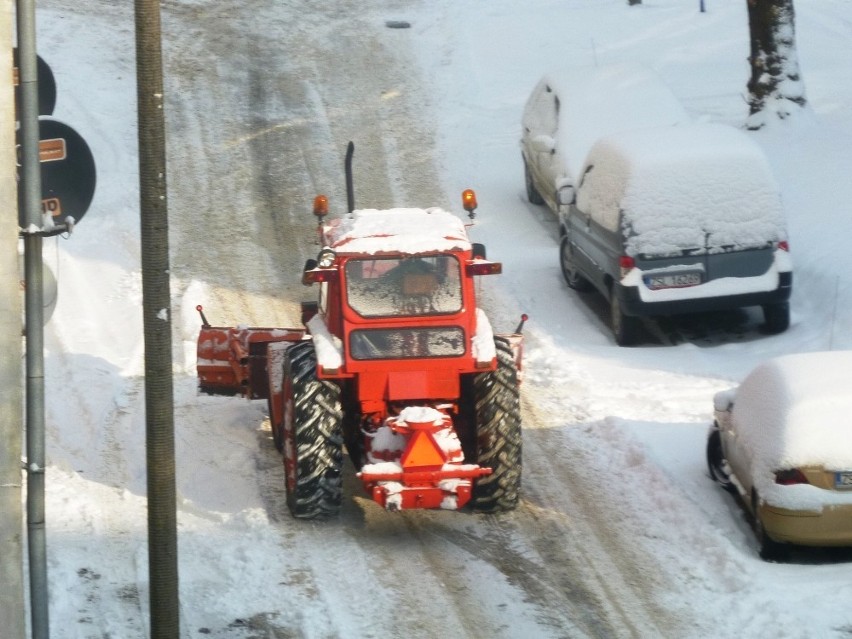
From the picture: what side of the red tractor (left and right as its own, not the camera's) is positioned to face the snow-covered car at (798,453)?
right

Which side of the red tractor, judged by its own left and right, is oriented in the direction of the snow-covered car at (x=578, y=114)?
front

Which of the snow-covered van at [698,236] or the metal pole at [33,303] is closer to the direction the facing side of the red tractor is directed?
the snow-covered van

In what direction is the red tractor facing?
away from the camera

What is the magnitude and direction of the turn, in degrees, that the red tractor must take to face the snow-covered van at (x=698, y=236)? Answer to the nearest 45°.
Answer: approximately 45° to its right

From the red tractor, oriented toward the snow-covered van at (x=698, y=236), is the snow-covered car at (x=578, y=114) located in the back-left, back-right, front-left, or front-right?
front-left

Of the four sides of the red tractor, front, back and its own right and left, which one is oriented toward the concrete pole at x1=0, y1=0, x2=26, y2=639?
back

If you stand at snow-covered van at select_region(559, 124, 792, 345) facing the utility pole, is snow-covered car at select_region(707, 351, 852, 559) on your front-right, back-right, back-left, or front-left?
front-left

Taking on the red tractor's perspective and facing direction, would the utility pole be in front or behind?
behind
